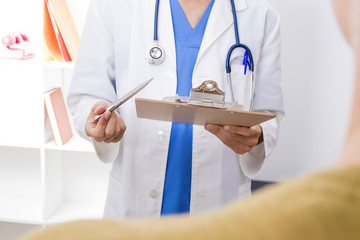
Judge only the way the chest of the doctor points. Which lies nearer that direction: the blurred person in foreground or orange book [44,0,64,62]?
the blurred person in foreground

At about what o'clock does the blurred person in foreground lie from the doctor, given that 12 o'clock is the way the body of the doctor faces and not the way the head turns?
The blurred person in foreground is roughly at 12 o'clock from the doctor.

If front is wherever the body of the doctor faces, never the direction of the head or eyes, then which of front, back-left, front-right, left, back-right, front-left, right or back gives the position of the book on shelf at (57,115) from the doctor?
back-right

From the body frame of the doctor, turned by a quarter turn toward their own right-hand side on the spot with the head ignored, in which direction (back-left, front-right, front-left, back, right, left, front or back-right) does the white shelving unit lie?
front-right

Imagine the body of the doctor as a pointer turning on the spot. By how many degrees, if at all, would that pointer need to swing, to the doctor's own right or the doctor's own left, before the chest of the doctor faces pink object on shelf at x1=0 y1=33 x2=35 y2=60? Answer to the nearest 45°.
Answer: approximately 135° to the doctor's own right

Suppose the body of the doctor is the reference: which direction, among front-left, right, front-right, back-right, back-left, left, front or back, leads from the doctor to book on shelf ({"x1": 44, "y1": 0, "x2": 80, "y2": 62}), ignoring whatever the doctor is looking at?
back-right

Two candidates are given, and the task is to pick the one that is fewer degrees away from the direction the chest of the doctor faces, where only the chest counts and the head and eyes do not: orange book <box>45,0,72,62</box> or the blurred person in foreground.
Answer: the blurred person in foreground

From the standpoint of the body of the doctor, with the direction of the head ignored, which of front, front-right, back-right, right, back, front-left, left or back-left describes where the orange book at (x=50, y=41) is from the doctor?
back-right

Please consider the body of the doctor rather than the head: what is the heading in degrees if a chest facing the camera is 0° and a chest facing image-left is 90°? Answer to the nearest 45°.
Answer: approximately 0°

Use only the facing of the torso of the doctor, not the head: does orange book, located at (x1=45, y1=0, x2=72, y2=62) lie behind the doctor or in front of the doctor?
behind
